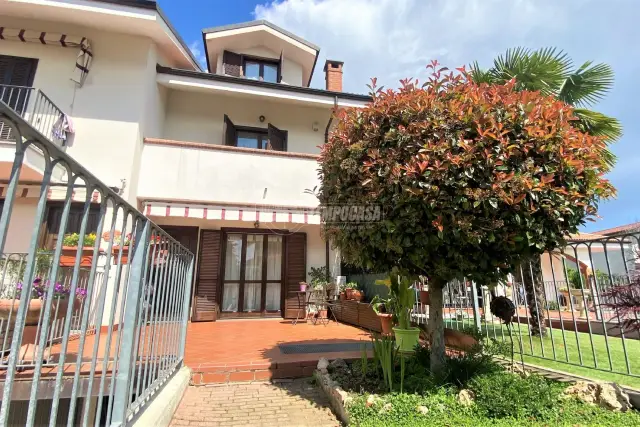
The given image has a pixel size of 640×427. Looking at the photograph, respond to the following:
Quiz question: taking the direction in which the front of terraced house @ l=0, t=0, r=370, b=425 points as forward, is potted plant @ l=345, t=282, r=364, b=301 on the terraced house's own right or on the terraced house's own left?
on the terraced house's own left

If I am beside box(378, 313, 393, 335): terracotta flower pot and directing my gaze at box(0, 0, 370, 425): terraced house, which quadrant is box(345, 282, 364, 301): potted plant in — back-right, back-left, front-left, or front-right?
front-right

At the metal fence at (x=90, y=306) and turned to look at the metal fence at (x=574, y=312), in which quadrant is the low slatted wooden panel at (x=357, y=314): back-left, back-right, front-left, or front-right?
front-left

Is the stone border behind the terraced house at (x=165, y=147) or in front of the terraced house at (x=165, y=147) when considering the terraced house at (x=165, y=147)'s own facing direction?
in front

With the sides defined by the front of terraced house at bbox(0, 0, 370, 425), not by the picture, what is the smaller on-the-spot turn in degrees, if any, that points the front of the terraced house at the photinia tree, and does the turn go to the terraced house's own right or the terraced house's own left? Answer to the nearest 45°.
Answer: approximately 45° to the terraced house's own left

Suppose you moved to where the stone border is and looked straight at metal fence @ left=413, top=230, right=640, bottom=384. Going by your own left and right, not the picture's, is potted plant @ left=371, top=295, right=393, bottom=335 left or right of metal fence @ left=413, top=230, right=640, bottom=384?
left

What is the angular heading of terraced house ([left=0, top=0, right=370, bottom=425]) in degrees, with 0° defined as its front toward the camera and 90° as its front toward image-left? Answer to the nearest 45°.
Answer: approximately 0°

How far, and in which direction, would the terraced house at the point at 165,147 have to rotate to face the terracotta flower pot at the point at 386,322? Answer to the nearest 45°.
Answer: approximately 45° to its left

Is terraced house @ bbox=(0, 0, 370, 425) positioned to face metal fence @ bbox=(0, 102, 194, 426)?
yes

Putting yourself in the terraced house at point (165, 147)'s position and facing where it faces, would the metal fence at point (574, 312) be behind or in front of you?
in front

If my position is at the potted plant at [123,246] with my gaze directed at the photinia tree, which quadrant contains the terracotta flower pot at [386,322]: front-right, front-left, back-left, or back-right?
front-left

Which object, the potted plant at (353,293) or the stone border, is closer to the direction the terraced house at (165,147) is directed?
the stone border

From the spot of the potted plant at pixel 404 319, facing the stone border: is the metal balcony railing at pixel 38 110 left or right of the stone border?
right
